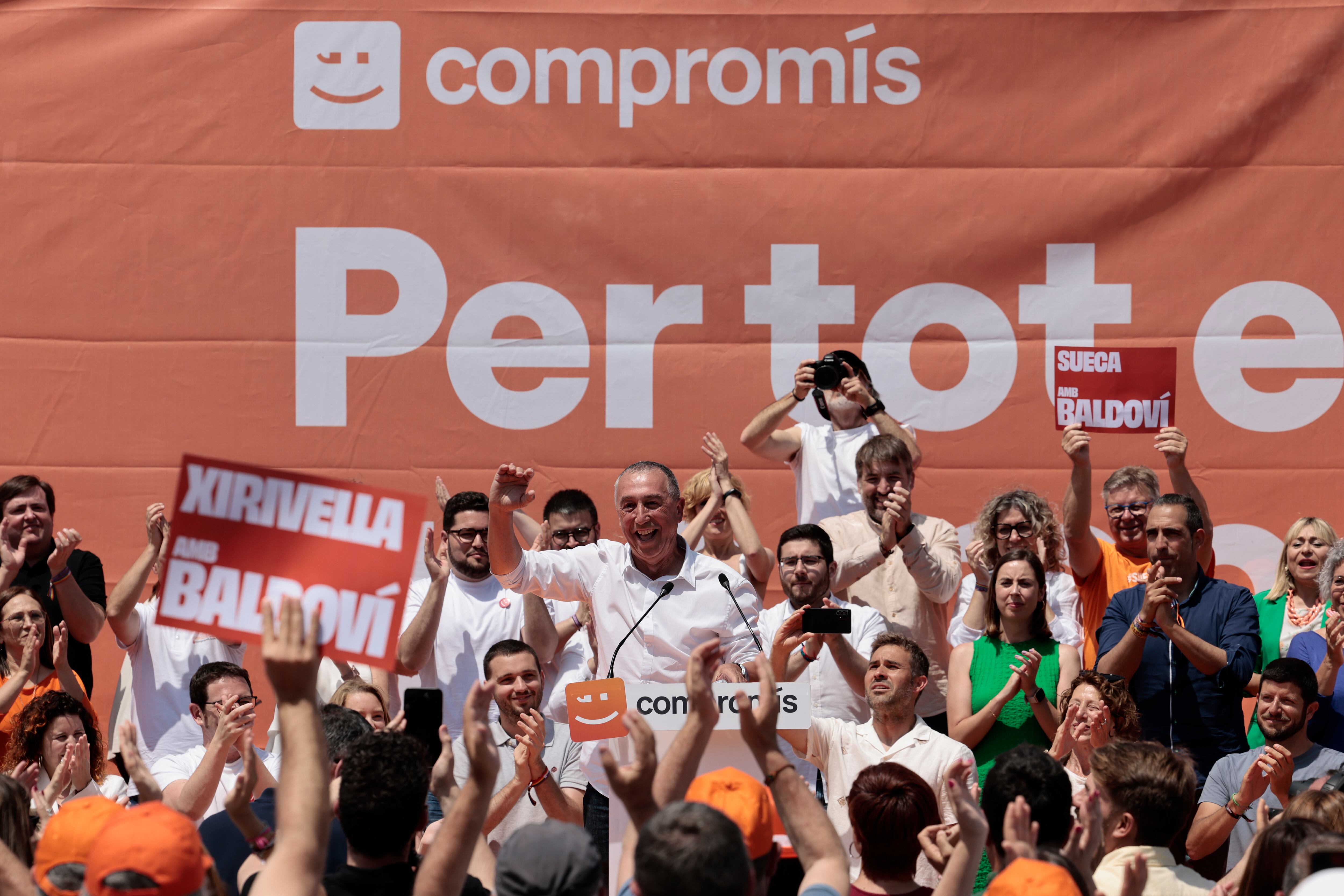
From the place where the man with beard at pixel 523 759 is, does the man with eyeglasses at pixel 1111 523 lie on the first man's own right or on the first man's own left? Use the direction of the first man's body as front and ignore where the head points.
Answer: on the first man's own left

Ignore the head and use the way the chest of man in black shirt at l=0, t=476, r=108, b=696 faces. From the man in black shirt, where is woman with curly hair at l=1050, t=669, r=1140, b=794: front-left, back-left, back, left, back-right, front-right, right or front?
front-left

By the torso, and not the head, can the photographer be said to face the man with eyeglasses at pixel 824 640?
yes

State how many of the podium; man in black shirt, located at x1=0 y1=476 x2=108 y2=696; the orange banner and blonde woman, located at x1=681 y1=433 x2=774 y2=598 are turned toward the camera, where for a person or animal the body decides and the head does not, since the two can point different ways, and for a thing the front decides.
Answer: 4

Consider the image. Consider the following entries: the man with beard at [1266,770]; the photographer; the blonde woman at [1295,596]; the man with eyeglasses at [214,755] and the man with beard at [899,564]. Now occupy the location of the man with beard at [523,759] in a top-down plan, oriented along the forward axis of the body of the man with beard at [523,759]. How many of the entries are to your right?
1

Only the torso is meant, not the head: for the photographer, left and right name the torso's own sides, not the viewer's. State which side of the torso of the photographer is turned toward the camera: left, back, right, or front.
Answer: front

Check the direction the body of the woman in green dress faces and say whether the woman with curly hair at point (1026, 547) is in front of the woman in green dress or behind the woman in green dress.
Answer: behind

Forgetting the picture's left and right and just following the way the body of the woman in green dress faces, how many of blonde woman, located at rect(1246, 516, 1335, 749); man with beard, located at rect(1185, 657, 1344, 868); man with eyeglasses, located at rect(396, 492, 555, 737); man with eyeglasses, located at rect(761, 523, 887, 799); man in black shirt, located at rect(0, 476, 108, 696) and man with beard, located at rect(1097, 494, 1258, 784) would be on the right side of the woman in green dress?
3

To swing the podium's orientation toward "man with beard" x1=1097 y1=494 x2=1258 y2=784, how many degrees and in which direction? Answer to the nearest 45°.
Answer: approximately 135° to its left

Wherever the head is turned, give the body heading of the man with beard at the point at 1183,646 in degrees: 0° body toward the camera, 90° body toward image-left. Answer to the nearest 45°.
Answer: approximately 45°

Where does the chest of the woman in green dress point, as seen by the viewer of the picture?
toward the camera

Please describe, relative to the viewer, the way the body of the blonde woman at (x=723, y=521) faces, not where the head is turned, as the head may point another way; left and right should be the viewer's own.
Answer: facing the viewer

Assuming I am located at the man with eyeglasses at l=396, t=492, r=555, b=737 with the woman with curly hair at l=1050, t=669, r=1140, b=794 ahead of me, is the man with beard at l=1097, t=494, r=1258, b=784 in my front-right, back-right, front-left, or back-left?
front-left

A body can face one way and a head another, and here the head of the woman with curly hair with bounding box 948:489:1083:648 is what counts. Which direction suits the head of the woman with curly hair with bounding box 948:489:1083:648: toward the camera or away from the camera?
toward the camera

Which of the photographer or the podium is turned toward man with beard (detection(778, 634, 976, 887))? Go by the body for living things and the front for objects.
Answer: the photographer

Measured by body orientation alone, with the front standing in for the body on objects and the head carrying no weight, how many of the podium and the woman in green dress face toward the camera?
2

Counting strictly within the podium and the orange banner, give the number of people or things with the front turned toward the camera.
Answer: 2
